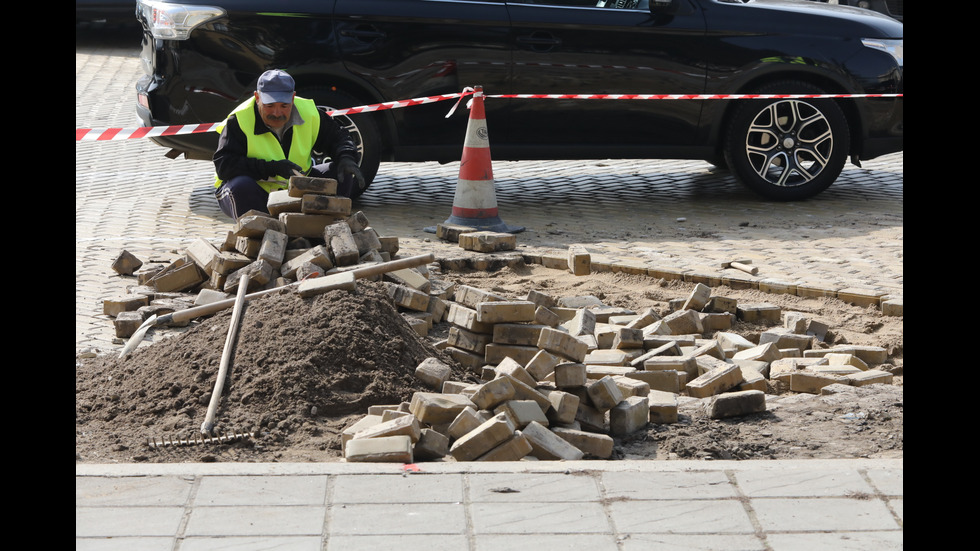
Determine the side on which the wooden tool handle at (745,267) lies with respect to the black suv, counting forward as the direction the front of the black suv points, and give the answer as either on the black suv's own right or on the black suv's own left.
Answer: on the black suv's own right

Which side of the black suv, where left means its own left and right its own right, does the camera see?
right

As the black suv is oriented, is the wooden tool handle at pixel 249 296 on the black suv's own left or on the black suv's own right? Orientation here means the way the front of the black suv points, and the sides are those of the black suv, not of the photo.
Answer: on the black suv's own right

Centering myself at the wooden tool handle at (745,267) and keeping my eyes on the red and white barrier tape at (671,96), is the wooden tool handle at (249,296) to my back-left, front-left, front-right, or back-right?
back-left

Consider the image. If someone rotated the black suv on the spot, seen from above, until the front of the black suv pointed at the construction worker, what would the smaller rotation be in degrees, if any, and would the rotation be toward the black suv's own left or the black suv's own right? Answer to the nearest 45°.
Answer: approximately 135° to the black suv's own right

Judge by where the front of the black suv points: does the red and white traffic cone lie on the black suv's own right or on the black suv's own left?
on the black suv's own right

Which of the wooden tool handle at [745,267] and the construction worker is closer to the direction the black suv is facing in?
the wooden tool handle
